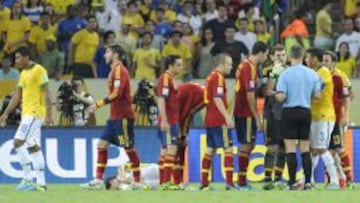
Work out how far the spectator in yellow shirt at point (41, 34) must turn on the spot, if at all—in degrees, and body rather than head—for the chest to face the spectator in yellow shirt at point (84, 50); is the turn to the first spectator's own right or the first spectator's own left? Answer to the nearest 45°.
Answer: approximately 90° to the first spectator's own left

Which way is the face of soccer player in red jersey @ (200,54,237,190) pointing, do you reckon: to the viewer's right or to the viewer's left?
to the viewer's right

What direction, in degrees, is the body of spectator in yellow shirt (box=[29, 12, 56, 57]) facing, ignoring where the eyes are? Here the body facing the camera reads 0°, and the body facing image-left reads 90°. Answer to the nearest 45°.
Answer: approximately 0°

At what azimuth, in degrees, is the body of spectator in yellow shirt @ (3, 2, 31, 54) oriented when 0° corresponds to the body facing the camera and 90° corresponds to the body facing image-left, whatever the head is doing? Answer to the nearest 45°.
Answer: approximately 0°
